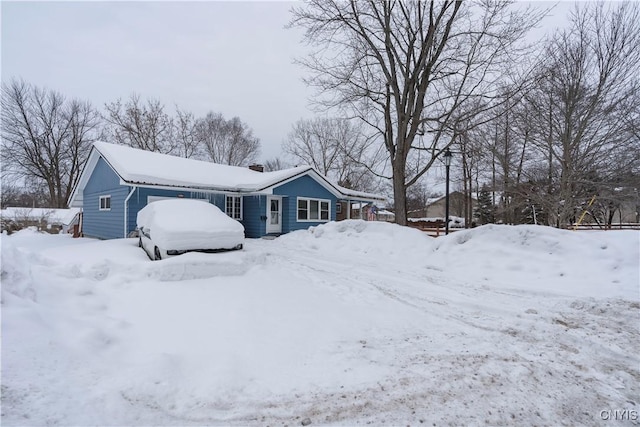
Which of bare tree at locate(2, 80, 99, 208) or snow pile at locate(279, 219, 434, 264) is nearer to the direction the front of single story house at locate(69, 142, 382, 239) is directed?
the snow pile

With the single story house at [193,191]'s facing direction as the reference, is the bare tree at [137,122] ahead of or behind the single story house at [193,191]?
behind

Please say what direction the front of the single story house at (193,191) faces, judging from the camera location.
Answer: facing the viewer and to the right of the viewer

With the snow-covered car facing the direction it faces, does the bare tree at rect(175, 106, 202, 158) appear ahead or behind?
behind

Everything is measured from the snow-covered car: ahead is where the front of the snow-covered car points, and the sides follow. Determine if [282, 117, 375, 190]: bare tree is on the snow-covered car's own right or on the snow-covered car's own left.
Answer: on the snow-covered car's own left

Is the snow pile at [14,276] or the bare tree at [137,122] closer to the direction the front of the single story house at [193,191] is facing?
the snow pile

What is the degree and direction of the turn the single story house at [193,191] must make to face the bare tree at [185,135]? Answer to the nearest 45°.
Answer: approximately 135° to its left

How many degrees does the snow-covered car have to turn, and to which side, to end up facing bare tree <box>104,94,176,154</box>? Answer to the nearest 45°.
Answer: approximately 135° to its left

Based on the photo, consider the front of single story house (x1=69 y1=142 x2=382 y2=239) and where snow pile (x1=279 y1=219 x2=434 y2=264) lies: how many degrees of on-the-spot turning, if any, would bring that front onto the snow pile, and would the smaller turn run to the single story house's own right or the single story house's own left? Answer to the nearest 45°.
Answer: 0° — it already faces it
